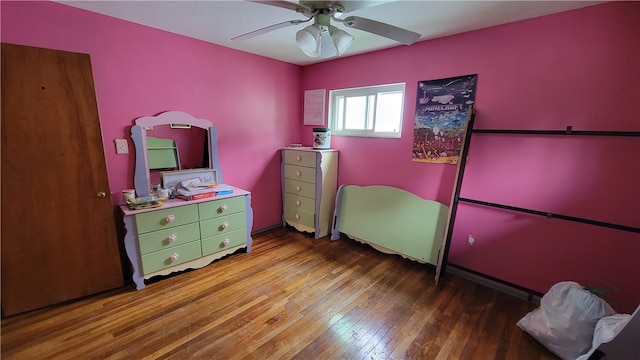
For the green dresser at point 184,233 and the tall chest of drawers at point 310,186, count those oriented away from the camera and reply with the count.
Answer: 0

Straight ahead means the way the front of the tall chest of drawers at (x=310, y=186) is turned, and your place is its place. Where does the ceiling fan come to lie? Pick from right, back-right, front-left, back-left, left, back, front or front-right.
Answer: front-left

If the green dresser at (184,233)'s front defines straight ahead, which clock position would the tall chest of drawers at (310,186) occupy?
The tall chest of drawers is roughly at 10 o'clock from the green dresser.

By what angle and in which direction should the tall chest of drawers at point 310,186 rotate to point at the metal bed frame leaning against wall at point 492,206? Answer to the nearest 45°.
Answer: approximately 90° to its left

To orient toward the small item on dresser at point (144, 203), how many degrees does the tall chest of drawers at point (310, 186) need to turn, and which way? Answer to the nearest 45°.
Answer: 0° — it already faces it

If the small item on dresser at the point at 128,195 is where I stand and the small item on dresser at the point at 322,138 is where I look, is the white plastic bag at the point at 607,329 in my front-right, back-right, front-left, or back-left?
front-right

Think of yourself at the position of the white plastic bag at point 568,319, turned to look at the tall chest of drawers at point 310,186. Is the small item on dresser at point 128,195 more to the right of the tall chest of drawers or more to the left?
left

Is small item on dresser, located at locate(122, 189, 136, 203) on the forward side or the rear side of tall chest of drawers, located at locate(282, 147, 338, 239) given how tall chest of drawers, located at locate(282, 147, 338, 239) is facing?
on the forward side

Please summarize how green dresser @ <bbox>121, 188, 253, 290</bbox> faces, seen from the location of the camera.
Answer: facing the viewer and to the right of the viewer

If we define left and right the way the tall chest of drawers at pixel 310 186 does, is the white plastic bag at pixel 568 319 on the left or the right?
on its left

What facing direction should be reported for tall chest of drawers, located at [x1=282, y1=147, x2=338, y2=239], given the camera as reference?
facing the viewer and to the left of the viewer
